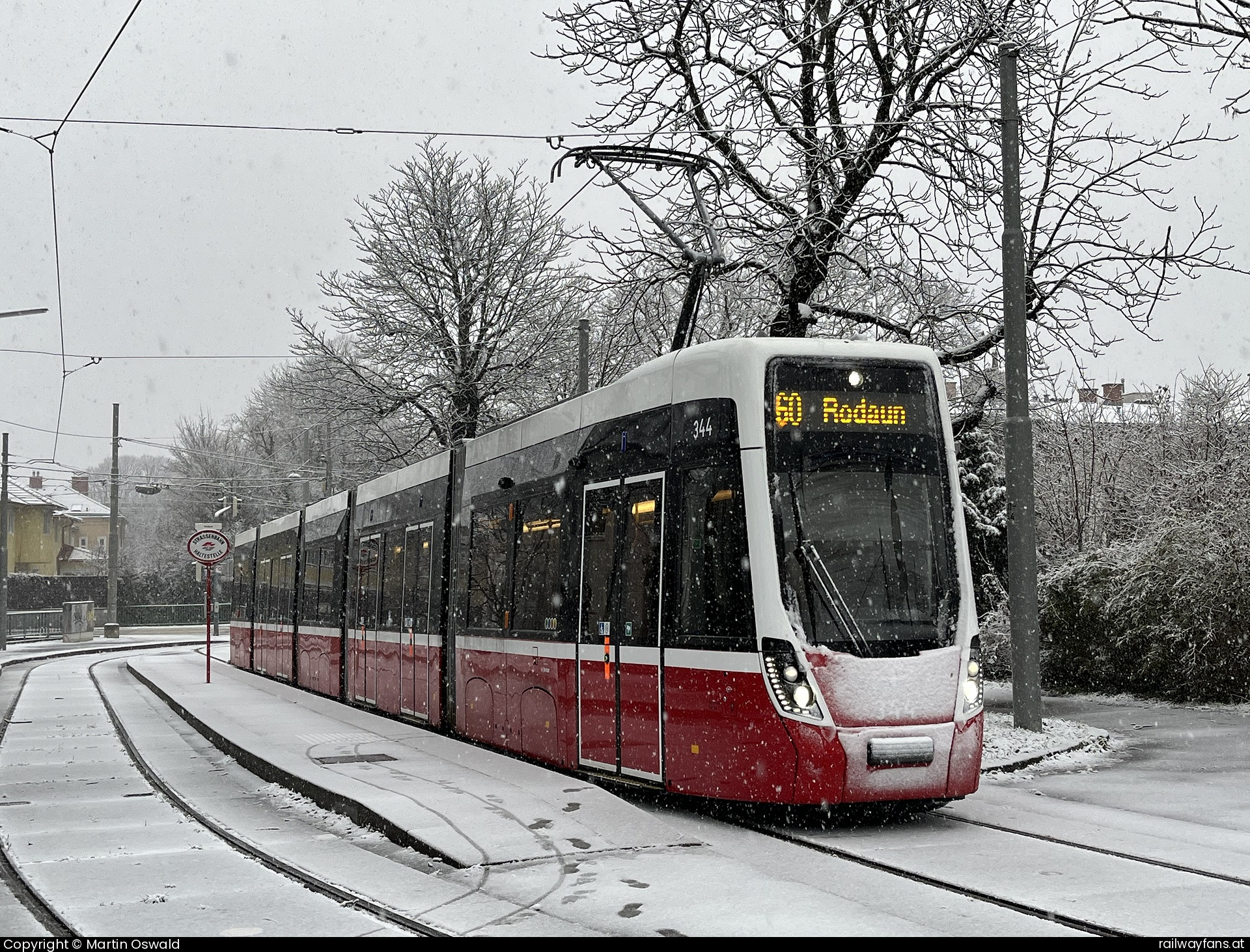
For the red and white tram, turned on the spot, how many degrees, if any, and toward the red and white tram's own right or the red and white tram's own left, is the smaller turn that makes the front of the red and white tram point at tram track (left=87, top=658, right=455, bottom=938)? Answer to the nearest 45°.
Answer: approximately 45° to the red and white tram's own right

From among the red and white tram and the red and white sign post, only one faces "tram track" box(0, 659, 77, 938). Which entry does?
the red and white sign post

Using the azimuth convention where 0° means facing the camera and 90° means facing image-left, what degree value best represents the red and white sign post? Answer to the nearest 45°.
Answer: approximately 0°

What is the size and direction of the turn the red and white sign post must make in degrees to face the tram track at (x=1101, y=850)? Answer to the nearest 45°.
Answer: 0° — it already faces it

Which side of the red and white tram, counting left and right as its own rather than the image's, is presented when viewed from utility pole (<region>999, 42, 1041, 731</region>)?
left

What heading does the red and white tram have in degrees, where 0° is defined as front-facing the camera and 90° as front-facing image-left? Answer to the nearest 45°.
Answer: approximately 315°

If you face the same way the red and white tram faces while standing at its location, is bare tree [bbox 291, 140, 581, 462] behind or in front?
behind

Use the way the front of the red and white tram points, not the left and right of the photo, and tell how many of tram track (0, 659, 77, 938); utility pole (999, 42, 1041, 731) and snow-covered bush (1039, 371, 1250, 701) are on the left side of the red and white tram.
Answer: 2

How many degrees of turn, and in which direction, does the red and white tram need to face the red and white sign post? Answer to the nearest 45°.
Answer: approximately 180°

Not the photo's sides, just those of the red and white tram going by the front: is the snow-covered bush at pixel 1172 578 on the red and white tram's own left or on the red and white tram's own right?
on the red and white tram's own left
